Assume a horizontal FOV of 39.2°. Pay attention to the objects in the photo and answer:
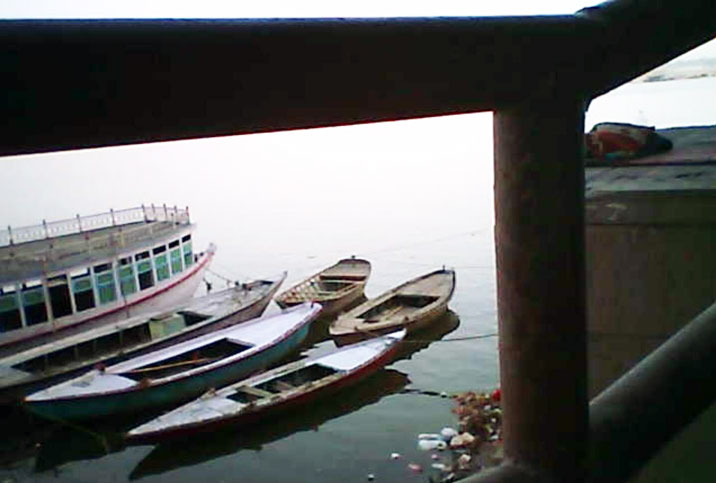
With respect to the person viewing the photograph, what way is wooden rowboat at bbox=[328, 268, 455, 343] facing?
facing away from the viewer and to the right of the viewer

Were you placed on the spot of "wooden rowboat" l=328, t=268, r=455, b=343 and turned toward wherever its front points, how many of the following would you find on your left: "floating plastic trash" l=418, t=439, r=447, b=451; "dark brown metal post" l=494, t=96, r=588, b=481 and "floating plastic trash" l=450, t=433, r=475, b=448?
0

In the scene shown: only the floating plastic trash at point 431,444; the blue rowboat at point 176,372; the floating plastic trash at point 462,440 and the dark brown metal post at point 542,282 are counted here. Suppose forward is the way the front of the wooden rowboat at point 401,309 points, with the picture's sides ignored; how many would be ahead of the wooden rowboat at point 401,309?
0

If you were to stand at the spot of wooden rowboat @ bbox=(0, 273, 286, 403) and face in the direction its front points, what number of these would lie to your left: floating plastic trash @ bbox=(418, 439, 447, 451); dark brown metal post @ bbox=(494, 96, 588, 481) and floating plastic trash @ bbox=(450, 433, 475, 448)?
0

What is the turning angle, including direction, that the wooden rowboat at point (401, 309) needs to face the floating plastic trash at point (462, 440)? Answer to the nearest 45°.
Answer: approximately 135° to its right

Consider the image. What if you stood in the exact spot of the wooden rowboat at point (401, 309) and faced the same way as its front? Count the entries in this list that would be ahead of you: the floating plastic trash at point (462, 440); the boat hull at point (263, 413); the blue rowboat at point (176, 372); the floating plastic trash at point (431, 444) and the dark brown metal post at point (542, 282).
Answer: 0

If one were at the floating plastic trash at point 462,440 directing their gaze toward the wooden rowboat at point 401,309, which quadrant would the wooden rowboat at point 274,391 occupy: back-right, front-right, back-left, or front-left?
front-left

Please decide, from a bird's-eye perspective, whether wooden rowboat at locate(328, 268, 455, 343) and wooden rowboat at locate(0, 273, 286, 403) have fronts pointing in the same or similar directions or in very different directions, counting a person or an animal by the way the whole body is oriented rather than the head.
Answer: same or similar directions

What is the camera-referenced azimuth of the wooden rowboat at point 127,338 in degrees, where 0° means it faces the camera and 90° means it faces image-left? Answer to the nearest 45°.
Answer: approximately 225°

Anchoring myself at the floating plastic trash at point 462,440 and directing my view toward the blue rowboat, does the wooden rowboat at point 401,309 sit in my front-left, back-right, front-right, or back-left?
front-right

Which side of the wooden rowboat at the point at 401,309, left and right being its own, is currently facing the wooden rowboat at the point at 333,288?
left

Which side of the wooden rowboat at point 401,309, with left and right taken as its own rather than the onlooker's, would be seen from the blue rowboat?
back

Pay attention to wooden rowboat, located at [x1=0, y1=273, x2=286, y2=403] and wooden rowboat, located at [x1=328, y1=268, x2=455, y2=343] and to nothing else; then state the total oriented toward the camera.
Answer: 0

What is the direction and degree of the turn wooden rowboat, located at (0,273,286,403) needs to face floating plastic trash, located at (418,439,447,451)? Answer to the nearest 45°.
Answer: approximately 90° to its right

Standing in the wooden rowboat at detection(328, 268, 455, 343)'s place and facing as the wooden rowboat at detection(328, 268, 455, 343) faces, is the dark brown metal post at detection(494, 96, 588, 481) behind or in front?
behind

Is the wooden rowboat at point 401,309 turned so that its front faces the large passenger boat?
no

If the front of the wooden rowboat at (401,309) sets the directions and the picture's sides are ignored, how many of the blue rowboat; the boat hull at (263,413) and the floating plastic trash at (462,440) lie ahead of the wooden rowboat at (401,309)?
0
